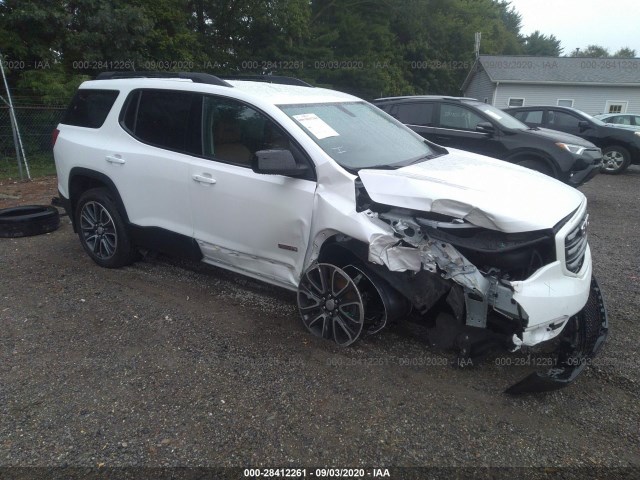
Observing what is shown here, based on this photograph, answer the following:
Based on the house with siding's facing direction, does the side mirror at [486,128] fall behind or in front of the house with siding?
in front

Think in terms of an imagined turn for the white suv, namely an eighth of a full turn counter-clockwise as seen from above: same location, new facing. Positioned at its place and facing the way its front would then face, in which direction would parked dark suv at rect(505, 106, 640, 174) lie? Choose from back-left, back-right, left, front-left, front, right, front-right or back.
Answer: front-left

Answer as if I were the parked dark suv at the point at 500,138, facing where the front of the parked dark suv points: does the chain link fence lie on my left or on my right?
on my right

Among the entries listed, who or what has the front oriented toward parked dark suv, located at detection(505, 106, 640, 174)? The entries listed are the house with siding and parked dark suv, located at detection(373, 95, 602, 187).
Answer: the house with siding

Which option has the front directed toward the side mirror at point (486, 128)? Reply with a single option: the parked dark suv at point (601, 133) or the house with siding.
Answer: the house with siding

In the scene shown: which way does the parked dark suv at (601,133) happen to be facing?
to the viewer's right

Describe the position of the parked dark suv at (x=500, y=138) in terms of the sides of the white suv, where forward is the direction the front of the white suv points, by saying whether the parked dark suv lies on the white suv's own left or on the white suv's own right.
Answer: on the white suv's own left

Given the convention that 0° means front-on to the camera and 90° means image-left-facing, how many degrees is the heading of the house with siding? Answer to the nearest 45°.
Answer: approximately 0°

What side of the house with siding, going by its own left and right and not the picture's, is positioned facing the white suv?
front

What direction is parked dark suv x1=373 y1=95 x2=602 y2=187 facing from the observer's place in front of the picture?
facing the viewer and to the right of the viewer

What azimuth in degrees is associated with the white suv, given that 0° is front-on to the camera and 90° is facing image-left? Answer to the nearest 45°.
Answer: approximately 315°

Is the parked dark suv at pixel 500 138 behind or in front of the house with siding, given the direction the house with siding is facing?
in front
